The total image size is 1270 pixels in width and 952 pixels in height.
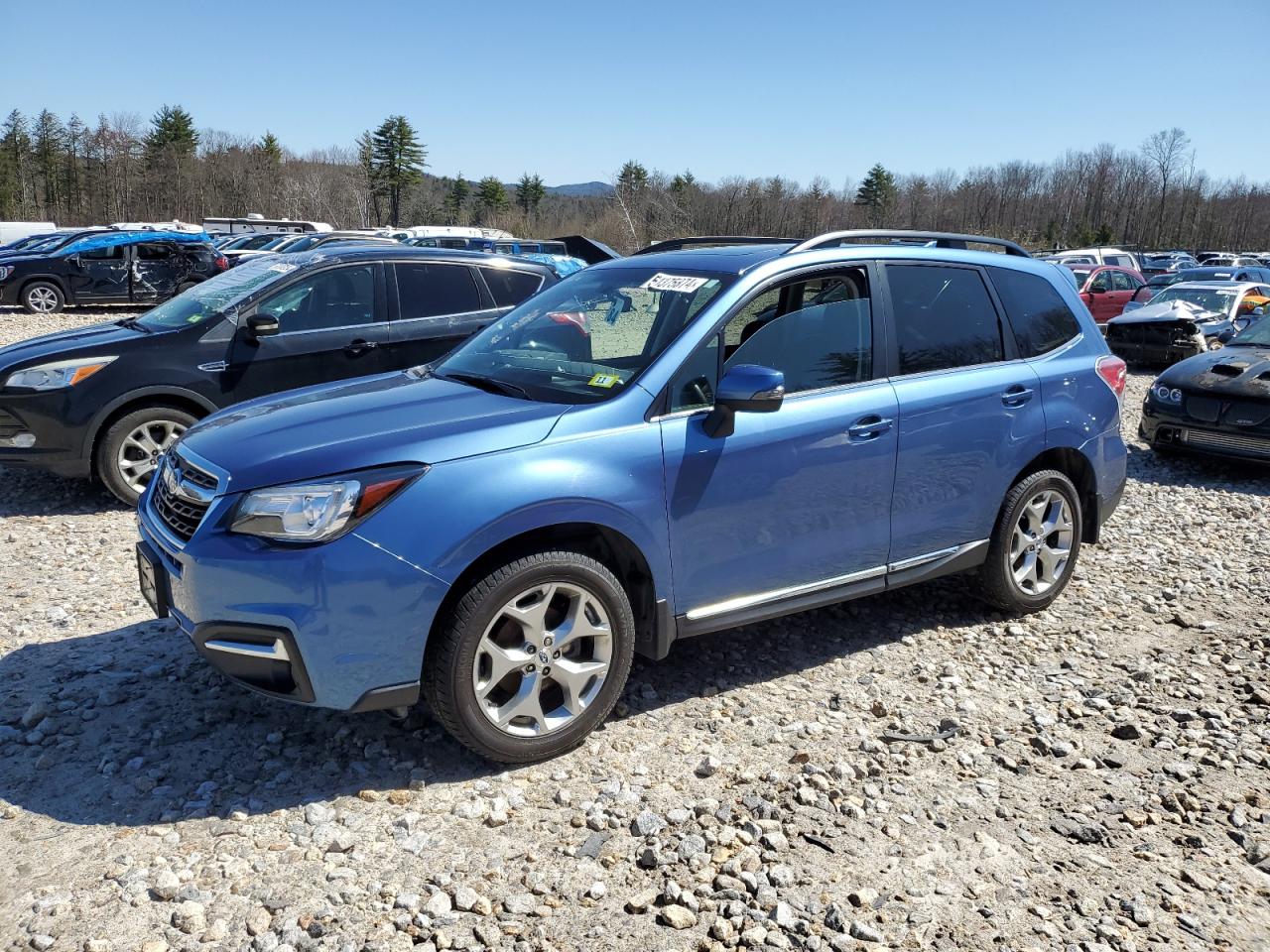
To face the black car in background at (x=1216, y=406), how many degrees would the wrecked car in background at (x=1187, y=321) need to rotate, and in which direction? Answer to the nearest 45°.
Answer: approximately 45° to its left

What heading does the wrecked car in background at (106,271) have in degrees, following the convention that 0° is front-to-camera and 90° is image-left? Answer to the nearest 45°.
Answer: approximately 90°

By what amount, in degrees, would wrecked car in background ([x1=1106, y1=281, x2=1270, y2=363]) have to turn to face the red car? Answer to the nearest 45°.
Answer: approximately 135° to its right

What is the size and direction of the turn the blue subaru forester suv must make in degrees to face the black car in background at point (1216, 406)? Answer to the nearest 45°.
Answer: approximately 180°

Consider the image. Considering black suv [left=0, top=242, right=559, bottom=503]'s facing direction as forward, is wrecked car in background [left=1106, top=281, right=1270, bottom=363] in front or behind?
behind

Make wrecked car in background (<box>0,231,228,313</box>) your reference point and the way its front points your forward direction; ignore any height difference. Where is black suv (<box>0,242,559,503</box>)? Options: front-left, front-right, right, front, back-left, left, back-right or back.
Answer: left

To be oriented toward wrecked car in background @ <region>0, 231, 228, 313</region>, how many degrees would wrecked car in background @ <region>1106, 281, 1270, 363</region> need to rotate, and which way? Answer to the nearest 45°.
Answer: approximately 45° to its right

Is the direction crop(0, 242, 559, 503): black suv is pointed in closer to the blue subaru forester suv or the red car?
the blue subaru forester suv

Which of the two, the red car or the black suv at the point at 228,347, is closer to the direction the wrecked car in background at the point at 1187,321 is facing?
the black suv

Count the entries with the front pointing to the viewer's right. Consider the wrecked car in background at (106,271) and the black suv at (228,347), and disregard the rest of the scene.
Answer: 0

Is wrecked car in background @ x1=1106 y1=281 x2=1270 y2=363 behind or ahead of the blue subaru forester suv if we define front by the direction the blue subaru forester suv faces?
behind

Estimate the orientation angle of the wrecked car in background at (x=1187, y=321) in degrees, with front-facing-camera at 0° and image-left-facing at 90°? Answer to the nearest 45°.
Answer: approximately 45°

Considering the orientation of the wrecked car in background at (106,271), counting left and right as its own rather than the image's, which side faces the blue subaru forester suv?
left

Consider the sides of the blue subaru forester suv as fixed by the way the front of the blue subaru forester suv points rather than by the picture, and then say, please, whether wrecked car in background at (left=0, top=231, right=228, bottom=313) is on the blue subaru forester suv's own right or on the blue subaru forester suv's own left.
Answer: on the blue subaru forester suv's own right
